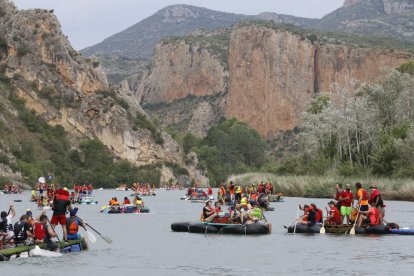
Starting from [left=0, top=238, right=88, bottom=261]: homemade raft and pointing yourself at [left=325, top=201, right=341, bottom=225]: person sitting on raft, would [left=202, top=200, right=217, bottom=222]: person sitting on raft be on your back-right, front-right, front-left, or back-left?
front-left

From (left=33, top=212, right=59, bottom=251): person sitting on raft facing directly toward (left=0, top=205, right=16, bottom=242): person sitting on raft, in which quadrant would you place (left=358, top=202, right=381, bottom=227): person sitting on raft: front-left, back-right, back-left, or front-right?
back-right

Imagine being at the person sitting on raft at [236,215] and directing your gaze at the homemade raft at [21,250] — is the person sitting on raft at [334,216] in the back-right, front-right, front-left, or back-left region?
back-left

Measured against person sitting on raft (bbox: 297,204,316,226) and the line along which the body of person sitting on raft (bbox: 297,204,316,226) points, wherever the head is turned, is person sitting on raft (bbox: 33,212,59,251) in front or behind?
in front

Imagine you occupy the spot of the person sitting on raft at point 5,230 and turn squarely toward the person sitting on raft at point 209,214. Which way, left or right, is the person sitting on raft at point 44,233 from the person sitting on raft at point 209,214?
right

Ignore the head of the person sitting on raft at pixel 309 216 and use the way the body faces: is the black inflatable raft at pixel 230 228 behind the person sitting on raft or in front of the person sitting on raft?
in front
